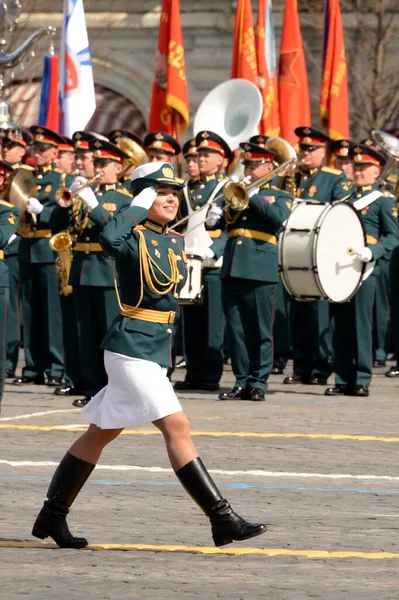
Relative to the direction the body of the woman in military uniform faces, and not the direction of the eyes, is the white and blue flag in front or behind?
behind

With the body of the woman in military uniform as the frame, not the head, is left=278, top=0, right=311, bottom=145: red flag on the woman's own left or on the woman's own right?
on the woman's own left

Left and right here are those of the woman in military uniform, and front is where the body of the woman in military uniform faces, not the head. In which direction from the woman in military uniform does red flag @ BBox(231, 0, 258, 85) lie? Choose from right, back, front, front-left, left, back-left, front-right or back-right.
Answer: back-left

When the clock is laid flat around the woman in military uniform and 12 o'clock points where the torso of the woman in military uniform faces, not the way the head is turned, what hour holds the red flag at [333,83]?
The red flag is roughly at 8 o'clock from the woman in military uniform.
